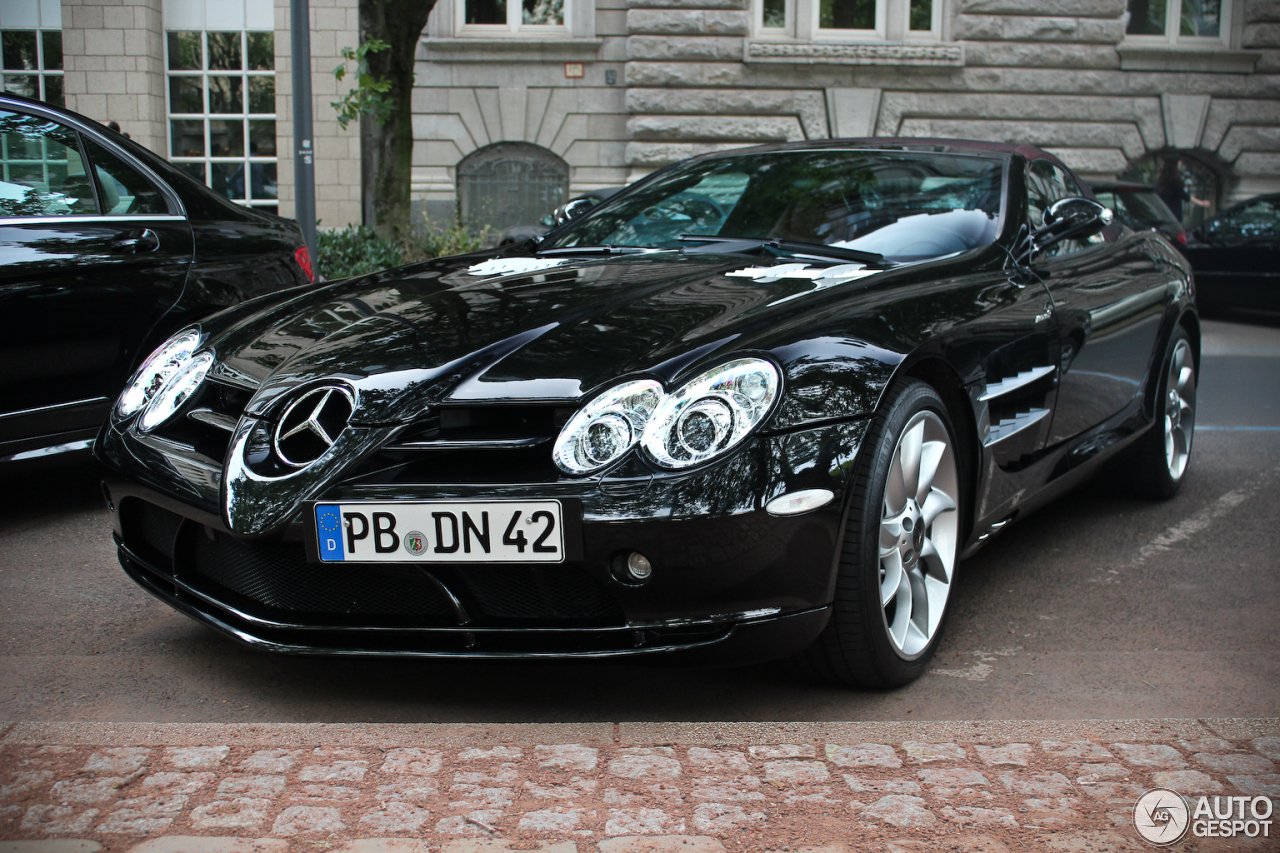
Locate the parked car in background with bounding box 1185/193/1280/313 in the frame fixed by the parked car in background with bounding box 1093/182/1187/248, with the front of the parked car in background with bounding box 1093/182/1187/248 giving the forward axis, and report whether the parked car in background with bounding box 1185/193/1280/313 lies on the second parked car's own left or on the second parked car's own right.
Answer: on the second parked car's own right

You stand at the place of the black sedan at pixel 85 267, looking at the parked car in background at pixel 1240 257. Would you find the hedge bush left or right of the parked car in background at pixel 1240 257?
left

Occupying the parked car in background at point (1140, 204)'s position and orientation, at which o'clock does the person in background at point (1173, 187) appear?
The person in background is roughly at 3 o'clock from the parked car in background.

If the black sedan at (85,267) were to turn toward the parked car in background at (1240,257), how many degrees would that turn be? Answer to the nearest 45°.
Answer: approximately 180°

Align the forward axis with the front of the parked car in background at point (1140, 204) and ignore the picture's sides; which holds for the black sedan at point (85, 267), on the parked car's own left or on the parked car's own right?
on the parked car's own left

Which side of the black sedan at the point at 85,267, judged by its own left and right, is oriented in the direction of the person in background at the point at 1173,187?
back

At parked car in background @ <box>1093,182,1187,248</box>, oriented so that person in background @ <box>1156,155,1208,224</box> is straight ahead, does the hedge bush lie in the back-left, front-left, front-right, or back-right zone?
back-left

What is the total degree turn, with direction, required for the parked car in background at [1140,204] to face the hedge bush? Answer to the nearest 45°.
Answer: approximately 45° to its left

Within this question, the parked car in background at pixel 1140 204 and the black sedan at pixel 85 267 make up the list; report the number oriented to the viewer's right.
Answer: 0

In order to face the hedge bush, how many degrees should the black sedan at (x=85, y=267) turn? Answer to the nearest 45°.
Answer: approximately 135° to its right

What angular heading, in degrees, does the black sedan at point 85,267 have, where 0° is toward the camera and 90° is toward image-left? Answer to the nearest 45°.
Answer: approximately 45°

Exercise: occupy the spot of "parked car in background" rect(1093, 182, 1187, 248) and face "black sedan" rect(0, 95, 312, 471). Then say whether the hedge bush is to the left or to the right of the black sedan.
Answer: right

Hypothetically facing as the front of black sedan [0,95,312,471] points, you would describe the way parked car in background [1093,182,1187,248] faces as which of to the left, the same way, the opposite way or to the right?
to the right
